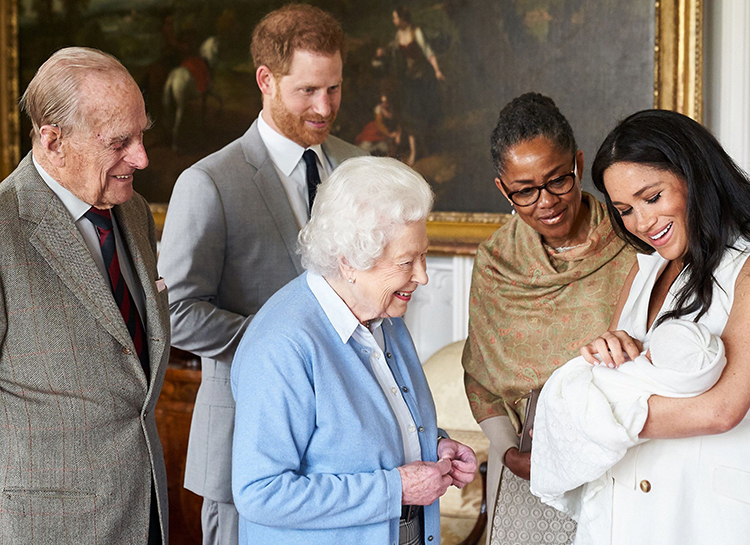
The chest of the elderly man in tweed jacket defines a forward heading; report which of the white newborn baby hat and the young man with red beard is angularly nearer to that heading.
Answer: the white newborn baby hat

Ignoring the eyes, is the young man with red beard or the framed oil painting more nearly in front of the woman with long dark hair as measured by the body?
the young man with red beard

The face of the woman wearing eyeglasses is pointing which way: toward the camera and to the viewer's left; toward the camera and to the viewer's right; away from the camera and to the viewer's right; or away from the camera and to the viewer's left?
toward the camera and to the viewer's right

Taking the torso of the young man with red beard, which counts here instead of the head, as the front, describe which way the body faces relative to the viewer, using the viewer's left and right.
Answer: facing the viewer and to the right of the viewer

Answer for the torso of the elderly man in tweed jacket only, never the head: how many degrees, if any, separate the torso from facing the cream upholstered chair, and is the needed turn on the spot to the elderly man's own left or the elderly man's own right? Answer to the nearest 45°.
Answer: approximately 90° to the elderly man's own left

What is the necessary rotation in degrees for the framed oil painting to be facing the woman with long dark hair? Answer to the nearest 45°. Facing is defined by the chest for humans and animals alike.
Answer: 0° — it already faces them

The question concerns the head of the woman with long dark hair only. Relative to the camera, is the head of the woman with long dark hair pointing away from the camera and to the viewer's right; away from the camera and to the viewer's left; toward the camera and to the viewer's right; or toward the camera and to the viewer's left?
toward the camera and to the viewer's left

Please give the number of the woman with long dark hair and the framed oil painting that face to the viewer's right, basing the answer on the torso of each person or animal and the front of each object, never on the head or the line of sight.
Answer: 0

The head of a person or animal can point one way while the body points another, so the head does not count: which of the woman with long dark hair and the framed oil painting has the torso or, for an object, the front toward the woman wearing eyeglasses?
the framed oil painting

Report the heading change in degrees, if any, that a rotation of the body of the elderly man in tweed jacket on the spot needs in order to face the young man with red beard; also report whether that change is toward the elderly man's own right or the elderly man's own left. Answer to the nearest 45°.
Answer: approximately 90° to the elderly man's own left
